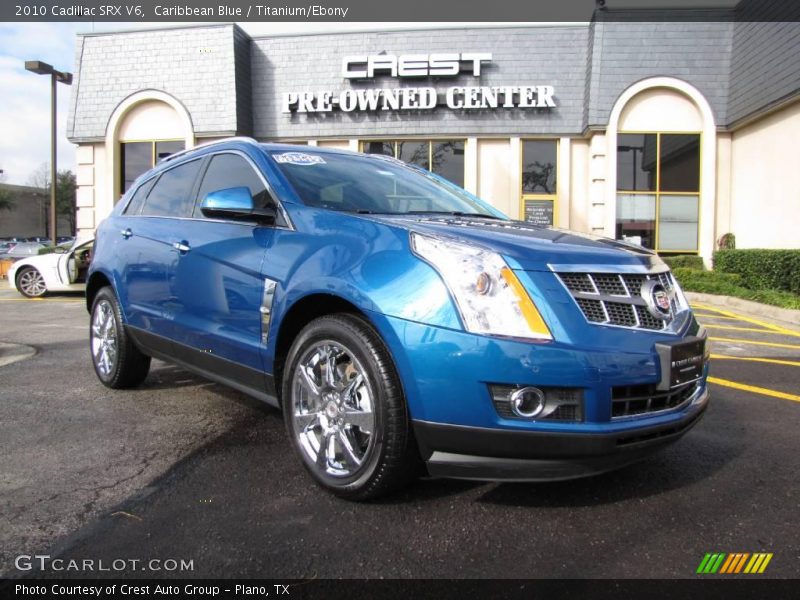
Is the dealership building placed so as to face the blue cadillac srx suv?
yes

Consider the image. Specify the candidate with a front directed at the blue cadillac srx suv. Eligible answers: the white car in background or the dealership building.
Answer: the dealership building

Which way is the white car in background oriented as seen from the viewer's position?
to the viewer's left

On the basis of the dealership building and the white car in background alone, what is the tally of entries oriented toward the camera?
1

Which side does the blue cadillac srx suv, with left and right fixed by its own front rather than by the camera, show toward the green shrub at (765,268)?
left

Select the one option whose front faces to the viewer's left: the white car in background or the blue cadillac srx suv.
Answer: the white car in background

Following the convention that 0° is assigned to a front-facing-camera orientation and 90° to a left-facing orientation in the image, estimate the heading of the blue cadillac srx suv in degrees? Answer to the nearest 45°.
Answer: approximately 315°

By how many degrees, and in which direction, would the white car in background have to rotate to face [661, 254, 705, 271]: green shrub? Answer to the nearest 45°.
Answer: approximately 180°

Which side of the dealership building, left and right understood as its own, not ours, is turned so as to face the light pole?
right

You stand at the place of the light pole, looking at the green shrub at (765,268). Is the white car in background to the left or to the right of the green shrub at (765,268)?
right

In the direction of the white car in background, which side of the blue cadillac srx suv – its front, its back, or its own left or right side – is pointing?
back
